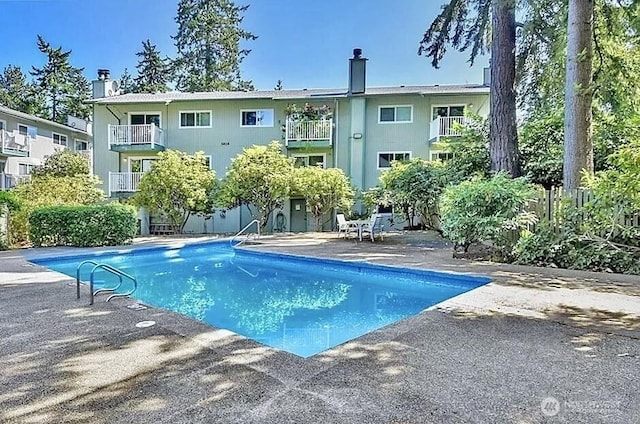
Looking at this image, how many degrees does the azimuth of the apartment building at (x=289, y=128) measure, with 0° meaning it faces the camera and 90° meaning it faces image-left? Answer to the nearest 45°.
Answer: approximately 0°

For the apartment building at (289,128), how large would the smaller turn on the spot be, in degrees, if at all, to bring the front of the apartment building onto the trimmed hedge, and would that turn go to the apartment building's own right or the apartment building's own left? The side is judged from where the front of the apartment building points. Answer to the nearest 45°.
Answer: approximately 45° to the apartment building's own right

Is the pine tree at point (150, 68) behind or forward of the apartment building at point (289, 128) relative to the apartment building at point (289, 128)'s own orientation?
behind

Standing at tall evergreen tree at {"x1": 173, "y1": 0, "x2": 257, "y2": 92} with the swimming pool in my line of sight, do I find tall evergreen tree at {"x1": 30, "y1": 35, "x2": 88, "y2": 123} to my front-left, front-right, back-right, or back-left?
back-right

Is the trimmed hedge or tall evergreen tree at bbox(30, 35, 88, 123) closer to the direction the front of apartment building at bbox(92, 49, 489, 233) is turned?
the trimmed hedge

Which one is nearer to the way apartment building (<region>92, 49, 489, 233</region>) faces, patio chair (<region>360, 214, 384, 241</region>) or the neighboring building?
the patio chair

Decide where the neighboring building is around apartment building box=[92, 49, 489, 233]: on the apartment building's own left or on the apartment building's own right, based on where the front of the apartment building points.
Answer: on the apartment building's own right

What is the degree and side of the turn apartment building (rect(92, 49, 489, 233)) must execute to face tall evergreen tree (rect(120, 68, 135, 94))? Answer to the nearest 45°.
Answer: approximately 135° to its right

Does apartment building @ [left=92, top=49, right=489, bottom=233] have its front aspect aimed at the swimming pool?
yes
